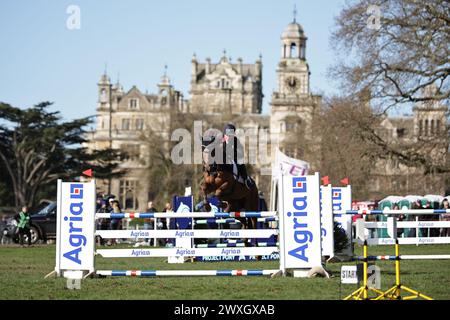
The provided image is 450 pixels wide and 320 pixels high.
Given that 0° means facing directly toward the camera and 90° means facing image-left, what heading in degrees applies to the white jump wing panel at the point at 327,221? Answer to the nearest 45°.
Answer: approximately 0°

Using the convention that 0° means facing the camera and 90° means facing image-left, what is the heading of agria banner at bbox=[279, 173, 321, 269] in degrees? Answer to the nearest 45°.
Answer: approximately 0°

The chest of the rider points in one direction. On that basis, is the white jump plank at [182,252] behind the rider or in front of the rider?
in front

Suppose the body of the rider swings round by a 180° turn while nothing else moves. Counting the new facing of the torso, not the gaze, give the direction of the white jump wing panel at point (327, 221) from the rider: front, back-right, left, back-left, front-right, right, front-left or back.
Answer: front-right
